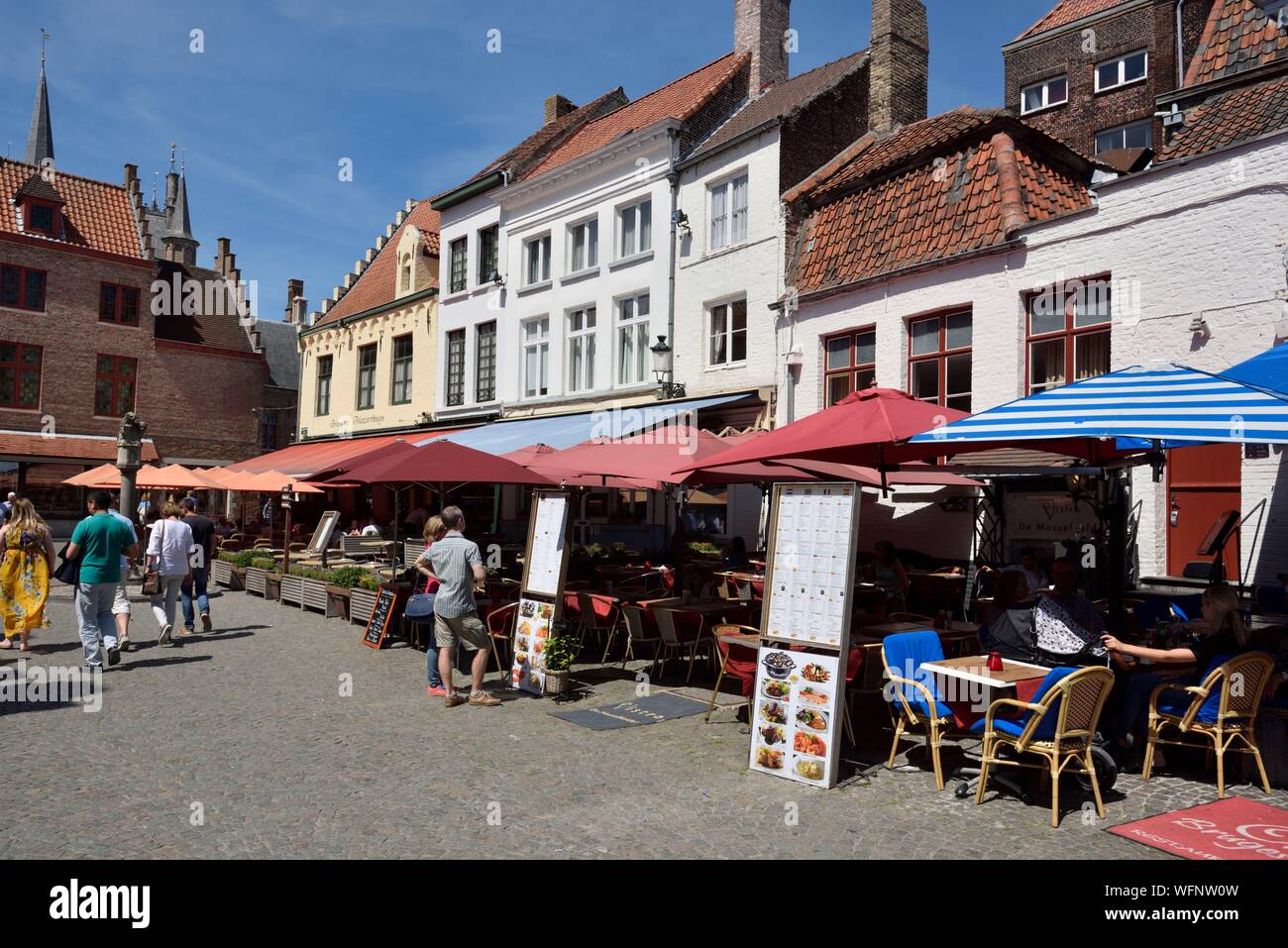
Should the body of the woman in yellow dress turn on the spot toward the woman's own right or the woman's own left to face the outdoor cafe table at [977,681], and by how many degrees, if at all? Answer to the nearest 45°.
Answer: approximately 135° to the woman's own right

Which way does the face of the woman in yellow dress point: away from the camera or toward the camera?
away from the camera

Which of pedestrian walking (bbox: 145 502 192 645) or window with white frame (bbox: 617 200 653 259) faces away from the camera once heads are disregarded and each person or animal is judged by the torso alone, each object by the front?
the pedestrian walking

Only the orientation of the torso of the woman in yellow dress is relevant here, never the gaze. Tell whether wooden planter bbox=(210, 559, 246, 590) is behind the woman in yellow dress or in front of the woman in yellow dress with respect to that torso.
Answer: in front

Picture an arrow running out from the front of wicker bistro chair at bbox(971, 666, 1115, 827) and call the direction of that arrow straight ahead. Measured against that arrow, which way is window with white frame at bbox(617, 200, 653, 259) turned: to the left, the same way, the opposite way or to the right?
to the left

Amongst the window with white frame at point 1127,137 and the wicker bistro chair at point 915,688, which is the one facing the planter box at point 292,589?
the window with white frame

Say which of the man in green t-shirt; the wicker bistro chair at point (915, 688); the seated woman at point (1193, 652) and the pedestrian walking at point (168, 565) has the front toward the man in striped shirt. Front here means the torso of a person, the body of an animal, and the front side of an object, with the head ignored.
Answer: the seated woman

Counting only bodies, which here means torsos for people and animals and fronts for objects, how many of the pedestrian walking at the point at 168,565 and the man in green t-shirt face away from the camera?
2

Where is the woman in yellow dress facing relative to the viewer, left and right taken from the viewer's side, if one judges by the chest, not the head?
facing away from the viewer

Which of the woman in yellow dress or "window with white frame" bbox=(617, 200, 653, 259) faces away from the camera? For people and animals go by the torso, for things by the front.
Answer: the woman in yellow dress

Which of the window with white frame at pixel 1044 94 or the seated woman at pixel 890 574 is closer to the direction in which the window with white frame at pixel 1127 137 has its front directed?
the seated woman

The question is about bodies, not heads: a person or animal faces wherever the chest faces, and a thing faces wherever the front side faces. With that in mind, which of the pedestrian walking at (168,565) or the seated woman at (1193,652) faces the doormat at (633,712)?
the seated woman

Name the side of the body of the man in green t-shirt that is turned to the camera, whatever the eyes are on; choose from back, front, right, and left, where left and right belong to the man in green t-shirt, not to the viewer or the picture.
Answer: back

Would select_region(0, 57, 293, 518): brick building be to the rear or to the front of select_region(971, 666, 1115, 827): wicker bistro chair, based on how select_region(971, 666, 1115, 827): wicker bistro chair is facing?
to the front

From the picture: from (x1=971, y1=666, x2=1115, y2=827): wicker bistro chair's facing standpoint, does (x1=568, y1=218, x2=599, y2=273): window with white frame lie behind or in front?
in front

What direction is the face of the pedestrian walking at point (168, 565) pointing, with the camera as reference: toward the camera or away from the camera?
away from the camera

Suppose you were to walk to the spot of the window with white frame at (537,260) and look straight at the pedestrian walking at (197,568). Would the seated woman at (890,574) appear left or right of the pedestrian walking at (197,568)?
left
